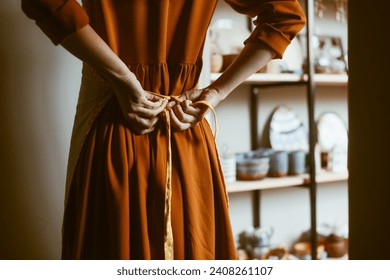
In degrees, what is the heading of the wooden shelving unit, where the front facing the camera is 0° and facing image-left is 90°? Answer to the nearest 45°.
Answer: approximately 0°

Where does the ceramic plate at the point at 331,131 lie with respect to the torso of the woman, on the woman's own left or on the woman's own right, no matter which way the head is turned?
on the woman's own right

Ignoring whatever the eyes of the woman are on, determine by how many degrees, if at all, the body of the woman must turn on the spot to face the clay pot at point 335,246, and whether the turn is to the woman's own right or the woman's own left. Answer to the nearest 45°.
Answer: approximately 90° to the woman's own right

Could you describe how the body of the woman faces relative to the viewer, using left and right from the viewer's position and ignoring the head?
facing away from the viewer and to the left of the viewer

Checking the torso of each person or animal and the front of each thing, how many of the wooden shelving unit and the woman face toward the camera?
1

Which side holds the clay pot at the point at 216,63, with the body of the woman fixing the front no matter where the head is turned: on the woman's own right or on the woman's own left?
on the woman's own right
